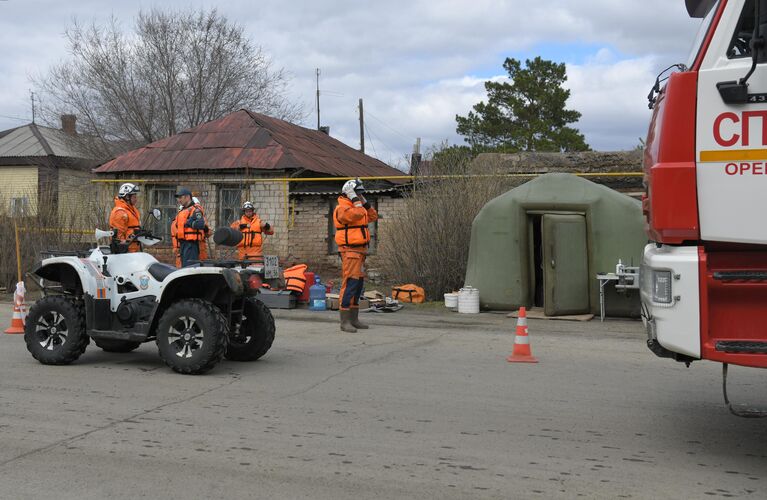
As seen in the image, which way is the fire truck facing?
to the viewer's left

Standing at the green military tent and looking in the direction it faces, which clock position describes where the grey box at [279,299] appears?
The grey box is roughly at 3 o'clock from the green military tent.

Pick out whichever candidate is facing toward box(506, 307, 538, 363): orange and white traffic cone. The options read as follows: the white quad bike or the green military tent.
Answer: the green military tent

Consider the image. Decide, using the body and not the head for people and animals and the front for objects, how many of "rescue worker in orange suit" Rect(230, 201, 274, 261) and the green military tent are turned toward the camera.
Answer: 2

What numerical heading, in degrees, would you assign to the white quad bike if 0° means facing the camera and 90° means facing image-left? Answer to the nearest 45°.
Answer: approximately 135°

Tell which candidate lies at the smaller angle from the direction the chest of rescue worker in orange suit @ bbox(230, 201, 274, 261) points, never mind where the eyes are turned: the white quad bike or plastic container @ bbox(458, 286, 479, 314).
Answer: the white quad bike

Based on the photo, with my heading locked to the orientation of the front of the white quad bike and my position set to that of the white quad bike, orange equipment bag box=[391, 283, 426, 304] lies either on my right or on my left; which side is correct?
on my right

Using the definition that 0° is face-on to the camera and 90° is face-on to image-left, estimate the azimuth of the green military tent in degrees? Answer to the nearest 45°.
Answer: approximately 0°
